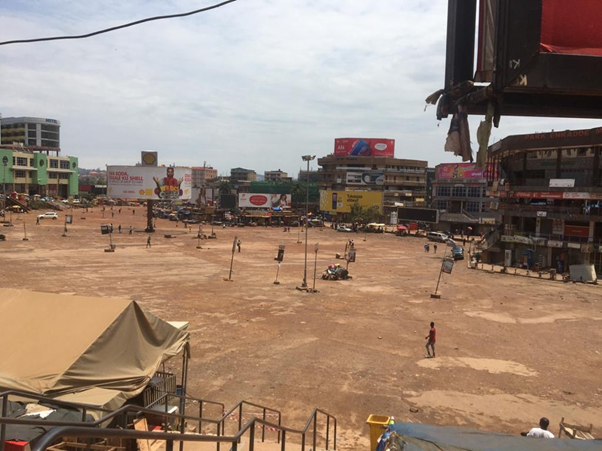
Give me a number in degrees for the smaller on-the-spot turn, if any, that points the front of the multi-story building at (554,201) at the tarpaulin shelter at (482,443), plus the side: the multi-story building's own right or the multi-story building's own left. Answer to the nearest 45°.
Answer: approximately 45° to the multi-story building's own left

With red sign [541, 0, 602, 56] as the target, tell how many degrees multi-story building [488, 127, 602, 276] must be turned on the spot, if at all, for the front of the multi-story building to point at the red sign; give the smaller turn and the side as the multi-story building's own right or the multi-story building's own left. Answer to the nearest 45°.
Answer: approximately 45° to the multi-story building's own left

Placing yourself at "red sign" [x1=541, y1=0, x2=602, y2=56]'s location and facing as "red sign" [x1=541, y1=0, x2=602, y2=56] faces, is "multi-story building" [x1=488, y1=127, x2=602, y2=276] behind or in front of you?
behind
